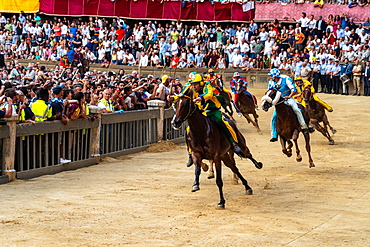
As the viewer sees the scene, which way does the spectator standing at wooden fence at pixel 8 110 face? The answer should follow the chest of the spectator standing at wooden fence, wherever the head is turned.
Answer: to the viewer's right

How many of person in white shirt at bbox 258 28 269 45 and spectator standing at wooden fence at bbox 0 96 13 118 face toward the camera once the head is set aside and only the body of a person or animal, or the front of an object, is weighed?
1

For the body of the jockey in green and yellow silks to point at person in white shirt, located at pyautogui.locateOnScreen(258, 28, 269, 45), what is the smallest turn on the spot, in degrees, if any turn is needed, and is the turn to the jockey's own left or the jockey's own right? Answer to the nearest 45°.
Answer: approximately 135° to the jockey's own right

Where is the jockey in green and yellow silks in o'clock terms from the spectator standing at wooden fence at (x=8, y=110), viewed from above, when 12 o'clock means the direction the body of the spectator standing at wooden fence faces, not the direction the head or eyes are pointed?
The jockey in green and yellow silks is roughly at 1 o'clock from the spectator standing at wooden fence.

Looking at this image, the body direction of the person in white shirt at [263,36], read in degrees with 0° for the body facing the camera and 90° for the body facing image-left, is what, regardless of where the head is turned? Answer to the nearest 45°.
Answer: approximately 0°

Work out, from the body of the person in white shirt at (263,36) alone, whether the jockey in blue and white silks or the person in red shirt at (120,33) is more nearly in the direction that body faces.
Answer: the jockey in blue and white silks

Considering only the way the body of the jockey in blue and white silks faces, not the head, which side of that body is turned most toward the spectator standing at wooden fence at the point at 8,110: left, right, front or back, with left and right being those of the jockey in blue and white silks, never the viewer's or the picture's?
front

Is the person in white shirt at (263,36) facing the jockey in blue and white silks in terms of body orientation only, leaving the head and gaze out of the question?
yes

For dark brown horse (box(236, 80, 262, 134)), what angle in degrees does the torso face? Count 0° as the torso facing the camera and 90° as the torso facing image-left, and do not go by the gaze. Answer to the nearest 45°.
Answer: approximately 45°
